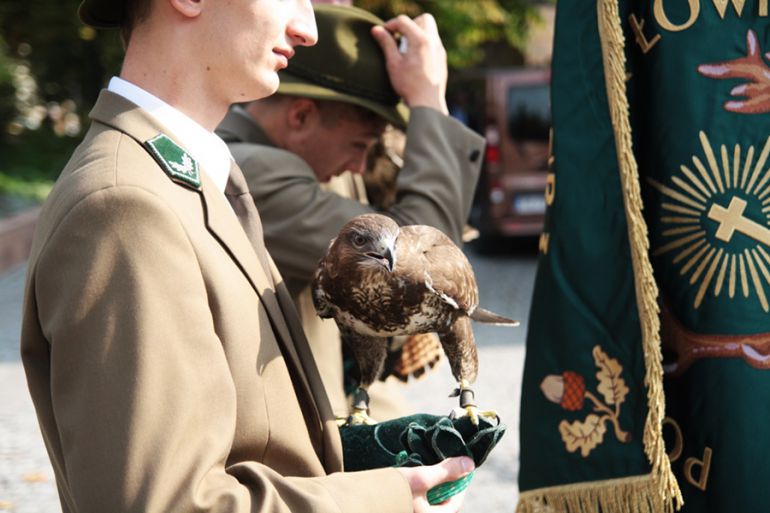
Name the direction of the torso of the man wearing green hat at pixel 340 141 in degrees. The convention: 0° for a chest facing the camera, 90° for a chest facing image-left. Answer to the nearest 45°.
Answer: approximately 270°

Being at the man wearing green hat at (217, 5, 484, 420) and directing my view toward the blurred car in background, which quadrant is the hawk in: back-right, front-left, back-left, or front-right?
back-right

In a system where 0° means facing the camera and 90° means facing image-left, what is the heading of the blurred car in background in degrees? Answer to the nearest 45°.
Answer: approximately 135°

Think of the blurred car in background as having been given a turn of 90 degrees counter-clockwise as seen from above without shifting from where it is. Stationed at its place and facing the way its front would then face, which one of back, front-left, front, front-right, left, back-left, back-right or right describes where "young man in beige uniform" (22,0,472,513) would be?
front-left

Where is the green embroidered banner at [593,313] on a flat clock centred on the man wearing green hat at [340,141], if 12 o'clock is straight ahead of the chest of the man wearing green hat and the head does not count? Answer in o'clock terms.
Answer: The green embroidered banner is roughly at 1 o'clock from the man wearing green hat.

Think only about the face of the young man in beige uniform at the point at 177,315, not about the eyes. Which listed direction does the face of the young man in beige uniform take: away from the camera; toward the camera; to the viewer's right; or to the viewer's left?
to the viewer's right

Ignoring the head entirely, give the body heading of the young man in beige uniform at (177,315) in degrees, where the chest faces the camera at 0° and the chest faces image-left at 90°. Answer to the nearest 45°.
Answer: approximately 270°
